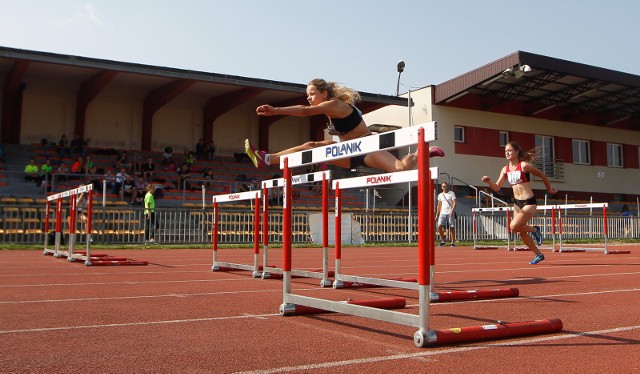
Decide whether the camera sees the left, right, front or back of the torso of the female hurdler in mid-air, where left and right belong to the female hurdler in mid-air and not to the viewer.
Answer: left

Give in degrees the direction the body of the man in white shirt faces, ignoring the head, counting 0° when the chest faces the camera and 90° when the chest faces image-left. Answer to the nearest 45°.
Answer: approximately 0°

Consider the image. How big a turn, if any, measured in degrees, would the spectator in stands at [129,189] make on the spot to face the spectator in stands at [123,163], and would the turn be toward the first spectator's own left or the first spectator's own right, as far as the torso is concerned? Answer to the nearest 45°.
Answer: approximately 180°

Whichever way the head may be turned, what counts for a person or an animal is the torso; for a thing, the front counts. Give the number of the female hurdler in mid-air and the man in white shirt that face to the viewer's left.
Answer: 1

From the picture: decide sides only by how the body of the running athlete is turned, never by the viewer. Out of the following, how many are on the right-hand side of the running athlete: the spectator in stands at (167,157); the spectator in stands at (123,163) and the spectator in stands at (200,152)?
3

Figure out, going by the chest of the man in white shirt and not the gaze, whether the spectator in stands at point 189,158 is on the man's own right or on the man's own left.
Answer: on the man's own right

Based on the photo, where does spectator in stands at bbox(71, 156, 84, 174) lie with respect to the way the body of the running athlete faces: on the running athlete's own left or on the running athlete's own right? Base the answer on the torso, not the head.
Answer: on the running athlete's own right

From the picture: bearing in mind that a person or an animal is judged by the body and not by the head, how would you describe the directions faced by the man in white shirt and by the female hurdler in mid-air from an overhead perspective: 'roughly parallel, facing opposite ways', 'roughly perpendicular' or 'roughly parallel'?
roughly perpendicular

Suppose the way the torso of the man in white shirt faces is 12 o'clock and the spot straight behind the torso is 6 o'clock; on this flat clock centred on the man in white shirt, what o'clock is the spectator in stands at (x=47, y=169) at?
The spectator in stands is roughly at 3 o'clock from the man in white shirt.

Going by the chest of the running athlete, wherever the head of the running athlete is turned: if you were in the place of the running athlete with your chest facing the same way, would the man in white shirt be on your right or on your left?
on your right

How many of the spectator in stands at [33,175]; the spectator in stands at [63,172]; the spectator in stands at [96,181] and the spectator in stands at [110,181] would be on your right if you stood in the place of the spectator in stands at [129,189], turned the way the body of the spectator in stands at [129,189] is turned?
4

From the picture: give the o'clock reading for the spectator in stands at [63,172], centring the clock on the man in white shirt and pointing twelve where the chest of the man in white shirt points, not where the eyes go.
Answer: The spectator in stands is roughly at 3 o'clock from the man in white shirt.

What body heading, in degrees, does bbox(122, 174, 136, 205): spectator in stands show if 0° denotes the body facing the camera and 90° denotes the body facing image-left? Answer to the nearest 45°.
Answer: approximately 0°
